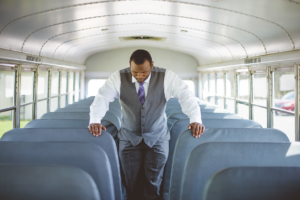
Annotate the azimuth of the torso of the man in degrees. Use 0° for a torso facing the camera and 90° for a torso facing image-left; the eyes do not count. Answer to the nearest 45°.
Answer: approximately 0°

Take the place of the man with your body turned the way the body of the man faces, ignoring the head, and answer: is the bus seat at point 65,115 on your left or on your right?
on your right
